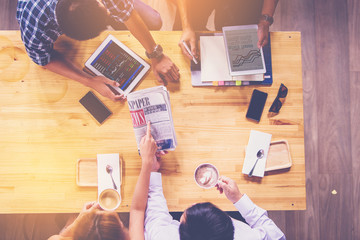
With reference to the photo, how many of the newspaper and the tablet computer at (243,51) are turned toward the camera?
2

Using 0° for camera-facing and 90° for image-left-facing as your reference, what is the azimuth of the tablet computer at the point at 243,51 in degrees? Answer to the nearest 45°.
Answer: approximately 0°
